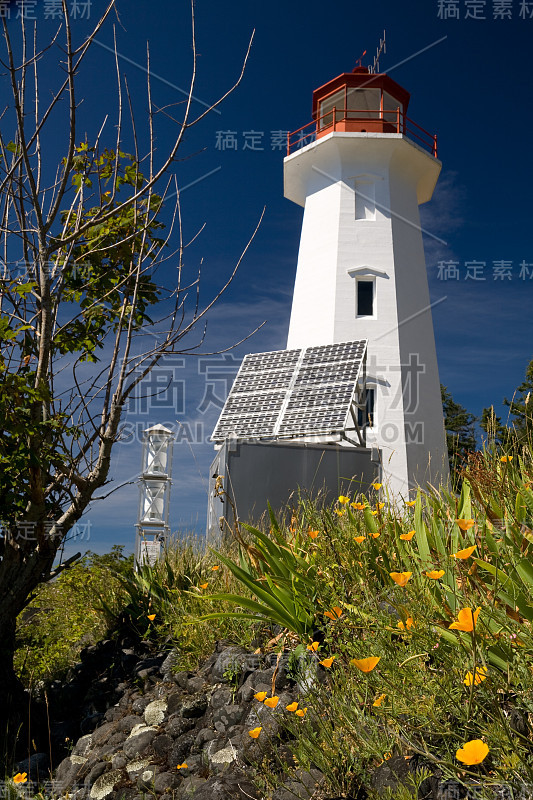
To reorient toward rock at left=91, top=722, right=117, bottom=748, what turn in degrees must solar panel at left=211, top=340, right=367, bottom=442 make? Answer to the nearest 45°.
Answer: approximately 45° to its left

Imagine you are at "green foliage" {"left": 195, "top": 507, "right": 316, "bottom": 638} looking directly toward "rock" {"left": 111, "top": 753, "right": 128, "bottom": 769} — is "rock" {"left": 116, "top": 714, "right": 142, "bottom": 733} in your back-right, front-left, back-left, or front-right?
front-right

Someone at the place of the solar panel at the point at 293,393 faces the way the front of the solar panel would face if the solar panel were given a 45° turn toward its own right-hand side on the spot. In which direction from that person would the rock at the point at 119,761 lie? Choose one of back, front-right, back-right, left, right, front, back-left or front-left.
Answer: left

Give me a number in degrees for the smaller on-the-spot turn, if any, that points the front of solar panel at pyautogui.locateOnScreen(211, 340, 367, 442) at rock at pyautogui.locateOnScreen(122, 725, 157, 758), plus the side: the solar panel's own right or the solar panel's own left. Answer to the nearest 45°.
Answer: approximately 45° to the solar panel's own left

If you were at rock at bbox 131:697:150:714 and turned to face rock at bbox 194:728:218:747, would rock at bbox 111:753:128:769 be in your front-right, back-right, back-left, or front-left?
front-right

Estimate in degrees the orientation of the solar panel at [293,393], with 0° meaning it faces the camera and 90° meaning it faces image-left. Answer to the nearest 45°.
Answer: approximately 45°

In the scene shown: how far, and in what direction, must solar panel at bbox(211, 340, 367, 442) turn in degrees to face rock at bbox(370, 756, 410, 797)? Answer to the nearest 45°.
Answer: approximately 45° to its left

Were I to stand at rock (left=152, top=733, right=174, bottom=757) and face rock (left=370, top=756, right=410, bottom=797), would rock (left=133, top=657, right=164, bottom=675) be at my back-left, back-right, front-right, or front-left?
back-left

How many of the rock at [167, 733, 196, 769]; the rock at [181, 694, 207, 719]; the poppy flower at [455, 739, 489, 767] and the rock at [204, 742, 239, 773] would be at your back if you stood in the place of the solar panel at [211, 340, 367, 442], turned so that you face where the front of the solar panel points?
0

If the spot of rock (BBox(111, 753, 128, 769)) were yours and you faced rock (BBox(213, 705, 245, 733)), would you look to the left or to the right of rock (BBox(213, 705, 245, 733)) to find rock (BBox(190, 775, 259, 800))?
right

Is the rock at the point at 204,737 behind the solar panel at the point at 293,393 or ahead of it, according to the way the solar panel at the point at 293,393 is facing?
ahead

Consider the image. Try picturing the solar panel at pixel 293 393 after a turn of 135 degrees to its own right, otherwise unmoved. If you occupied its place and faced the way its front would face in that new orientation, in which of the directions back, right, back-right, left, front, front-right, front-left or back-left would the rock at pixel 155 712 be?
back

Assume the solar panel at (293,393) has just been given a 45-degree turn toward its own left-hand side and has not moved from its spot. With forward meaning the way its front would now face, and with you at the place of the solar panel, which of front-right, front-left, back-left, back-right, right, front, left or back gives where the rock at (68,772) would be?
front

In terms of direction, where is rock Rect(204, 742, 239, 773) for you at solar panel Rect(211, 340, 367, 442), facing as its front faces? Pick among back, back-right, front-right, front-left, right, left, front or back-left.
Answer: front-left

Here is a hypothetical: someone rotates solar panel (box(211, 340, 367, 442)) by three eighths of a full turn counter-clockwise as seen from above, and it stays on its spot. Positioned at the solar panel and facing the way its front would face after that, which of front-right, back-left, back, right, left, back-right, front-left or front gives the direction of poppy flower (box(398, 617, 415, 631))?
right

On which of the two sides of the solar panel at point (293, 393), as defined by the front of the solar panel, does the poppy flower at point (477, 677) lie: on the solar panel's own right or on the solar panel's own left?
on the solar panel's own left
